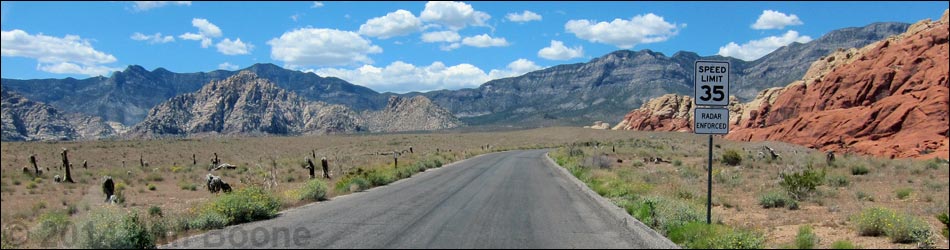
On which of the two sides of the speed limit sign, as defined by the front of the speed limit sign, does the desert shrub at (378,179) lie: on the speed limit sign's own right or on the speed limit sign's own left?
on the speed limit sign's own right

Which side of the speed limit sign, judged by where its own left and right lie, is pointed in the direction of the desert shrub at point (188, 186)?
right

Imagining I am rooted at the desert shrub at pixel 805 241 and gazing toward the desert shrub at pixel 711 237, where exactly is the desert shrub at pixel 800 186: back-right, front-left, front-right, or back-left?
back-right

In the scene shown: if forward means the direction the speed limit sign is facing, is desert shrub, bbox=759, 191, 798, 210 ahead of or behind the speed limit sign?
behind

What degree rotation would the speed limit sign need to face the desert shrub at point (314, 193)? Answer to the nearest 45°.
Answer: approximately 90° to its right

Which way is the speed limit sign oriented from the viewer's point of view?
toward the camera

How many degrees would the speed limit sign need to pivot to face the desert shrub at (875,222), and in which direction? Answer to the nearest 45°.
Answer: approximately 135° to its left

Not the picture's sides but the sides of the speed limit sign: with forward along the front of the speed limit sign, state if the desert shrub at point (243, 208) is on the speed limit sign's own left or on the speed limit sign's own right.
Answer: on the speed limit sign's own right
